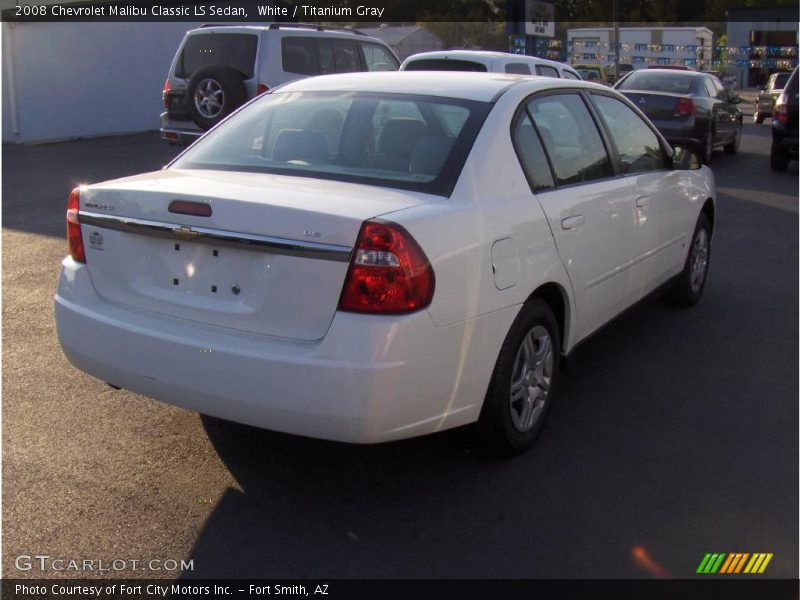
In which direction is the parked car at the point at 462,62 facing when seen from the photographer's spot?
facing away from the viewer and to the right of the viewer

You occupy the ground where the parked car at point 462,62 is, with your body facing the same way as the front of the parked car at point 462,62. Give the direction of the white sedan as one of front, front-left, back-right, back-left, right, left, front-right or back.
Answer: back-right

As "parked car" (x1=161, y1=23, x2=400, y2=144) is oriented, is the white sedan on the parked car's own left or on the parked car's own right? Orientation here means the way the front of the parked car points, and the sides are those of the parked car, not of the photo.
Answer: on the parked car's own right

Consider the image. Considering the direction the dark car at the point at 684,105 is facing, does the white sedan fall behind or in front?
behind

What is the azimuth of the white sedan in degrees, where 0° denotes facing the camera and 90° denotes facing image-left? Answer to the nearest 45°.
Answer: approximately 225°

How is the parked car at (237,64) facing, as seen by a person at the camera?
facing away from the viewer and to the right of the viewer

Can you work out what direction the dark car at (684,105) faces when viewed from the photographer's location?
facing away from the viewer and to the right of the viewer

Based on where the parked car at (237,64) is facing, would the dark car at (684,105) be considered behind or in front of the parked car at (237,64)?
in front

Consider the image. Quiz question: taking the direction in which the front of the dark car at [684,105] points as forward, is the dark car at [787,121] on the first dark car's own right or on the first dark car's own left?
on the first dark car's own right

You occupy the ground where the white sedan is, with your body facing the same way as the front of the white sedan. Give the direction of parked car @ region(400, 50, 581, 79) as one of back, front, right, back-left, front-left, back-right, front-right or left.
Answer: front-left
